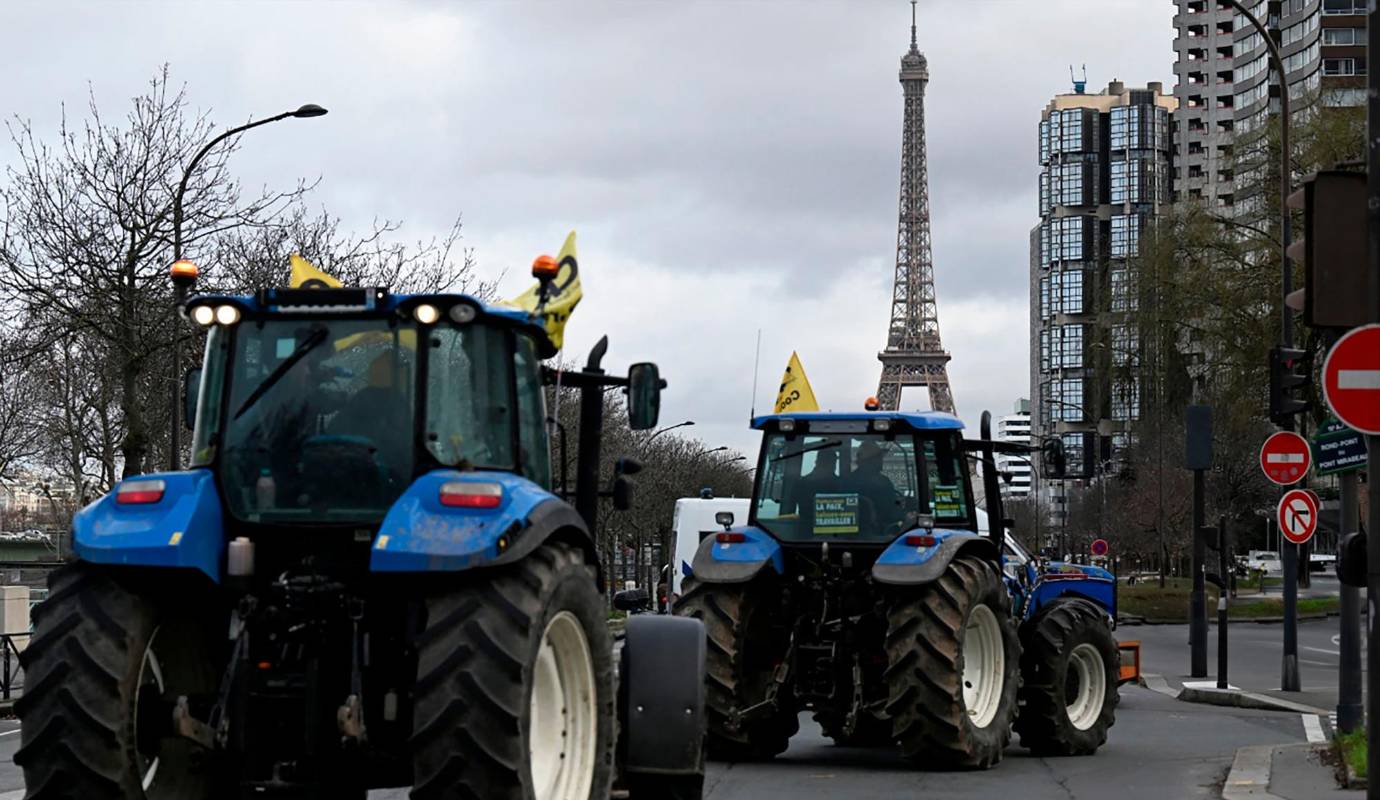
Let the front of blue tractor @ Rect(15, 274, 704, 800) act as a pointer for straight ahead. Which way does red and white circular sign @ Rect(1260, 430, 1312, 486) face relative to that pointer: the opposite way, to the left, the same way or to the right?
the opposite way

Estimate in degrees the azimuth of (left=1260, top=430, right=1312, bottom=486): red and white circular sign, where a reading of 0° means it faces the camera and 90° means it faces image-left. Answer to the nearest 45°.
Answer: approximately 0°

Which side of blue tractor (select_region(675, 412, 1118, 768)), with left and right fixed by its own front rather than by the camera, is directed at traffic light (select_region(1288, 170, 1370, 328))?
right

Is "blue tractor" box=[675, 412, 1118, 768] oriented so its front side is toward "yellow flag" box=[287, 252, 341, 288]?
no

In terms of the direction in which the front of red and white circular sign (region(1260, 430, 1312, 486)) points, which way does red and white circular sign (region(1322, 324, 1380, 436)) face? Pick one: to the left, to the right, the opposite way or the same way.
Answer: the same way

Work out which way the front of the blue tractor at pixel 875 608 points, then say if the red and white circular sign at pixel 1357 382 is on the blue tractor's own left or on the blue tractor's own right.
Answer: on the blue tractor's own right

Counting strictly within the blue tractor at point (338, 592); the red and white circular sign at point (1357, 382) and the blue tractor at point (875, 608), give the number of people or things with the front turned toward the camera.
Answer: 1

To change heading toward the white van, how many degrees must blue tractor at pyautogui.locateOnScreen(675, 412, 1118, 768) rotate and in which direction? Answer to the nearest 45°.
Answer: approximately 45° to its left

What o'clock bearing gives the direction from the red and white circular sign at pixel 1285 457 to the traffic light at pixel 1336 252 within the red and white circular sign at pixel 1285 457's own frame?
The traffic light is roughly at 12 o'clock from the red and white circular sign.

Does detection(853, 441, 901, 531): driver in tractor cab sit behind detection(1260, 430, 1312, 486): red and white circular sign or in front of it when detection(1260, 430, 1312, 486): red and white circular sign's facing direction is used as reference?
in front

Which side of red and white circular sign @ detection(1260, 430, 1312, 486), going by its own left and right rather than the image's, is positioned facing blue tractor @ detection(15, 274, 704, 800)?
front

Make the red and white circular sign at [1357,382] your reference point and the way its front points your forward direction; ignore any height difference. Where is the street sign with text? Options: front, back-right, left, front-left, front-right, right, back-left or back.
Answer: back

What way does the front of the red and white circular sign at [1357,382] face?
toward the camera

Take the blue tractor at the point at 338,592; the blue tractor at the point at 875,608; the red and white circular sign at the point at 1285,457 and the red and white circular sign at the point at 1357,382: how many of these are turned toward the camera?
2

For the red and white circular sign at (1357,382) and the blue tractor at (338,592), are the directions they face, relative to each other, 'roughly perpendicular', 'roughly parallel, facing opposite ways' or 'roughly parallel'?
roughly parallel, facing opposite ways
